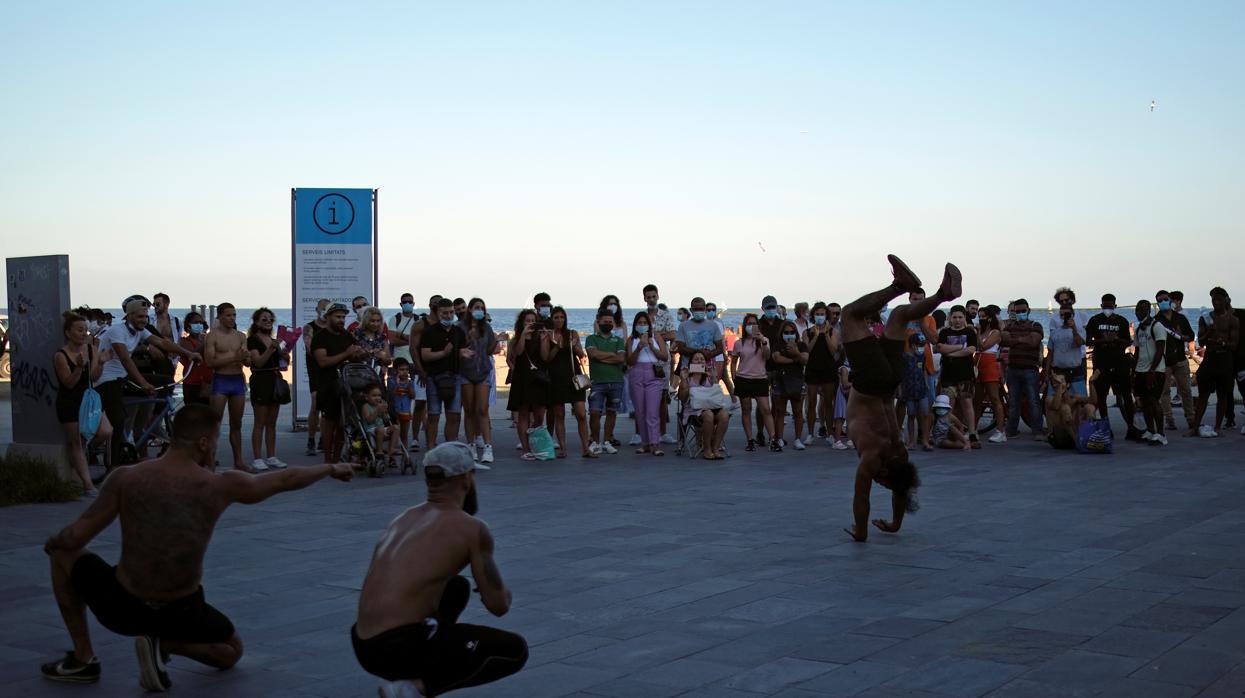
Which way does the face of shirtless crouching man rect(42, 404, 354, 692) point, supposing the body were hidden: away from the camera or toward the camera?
away from the camera

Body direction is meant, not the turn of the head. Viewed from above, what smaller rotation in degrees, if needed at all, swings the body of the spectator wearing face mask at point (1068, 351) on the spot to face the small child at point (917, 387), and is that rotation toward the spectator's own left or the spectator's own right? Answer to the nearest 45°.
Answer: approximately 45° to the spectator's own right

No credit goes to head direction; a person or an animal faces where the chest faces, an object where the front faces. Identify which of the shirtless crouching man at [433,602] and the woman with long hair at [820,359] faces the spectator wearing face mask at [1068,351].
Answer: the shirtless crouching man

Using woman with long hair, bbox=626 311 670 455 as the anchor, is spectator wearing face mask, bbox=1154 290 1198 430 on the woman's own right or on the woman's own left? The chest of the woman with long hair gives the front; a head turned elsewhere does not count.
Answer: on the woman's own left

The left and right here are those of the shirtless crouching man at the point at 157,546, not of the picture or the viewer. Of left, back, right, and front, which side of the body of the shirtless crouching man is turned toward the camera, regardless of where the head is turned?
back

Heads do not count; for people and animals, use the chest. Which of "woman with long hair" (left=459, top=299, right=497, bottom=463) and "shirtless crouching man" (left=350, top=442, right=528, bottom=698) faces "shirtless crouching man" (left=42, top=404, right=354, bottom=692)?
the woman with long hair
